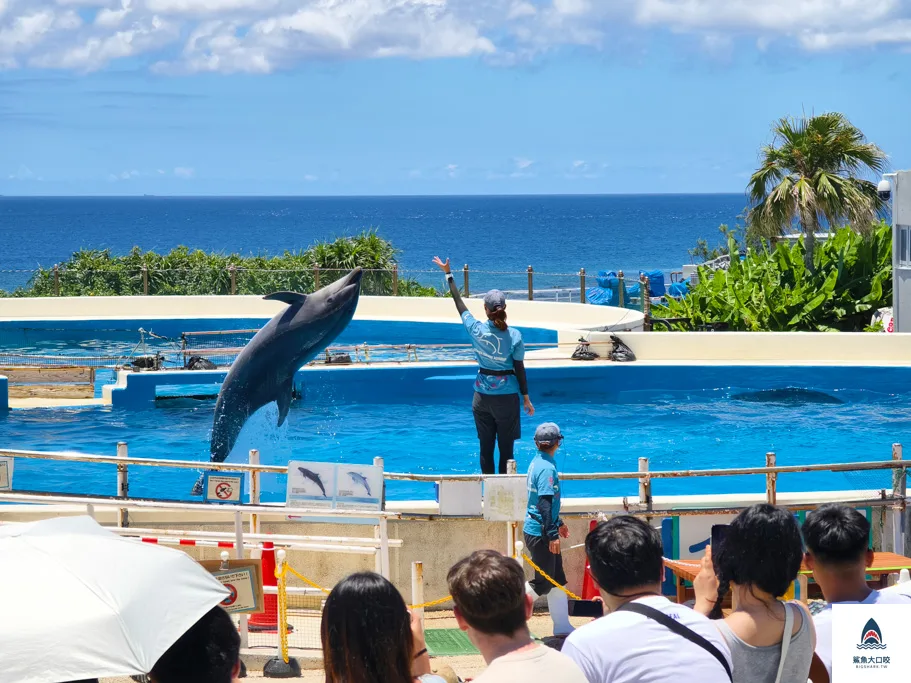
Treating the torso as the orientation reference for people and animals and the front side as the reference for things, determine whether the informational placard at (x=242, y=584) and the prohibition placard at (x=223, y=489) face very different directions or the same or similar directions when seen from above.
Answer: same or similar directions

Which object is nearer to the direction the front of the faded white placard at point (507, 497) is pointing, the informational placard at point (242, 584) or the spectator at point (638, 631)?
the spectator

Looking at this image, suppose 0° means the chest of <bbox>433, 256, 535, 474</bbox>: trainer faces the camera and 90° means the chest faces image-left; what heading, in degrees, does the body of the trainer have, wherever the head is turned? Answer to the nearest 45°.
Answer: approximately 180°

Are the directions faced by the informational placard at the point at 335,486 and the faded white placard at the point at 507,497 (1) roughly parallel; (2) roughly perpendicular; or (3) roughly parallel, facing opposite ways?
roughly parallel

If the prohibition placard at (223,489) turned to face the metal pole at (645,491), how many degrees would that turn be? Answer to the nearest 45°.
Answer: approximately 90° to its left

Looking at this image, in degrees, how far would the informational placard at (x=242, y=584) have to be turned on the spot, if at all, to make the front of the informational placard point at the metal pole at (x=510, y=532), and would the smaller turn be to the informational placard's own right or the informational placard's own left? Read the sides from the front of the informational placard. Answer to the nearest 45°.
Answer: approximately 135° to the informational placard's own left

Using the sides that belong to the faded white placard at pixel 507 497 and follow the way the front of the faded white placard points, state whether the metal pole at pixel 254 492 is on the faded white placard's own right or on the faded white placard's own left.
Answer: on the faded white placard's own right

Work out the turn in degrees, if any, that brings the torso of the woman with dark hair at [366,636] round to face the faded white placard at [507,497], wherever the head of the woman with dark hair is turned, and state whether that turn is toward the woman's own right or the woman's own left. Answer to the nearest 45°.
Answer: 0° — they already face it

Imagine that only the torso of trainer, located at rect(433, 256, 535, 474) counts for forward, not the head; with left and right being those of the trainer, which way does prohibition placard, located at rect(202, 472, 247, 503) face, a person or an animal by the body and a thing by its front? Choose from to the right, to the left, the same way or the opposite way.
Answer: the opposite way

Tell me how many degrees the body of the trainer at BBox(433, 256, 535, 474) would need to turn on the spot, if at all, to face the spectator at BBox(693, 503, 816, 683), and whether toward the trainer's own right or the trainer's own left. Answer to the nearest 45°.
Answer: approximately 180°

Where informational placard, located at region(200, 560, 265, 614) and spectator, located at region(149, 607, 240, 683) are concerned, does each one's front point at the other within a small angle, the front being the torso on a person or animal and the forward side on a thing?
yes

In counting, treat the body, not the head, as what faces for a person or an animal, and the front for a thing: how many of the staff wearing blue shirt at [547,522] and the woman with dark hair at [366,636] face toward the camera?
0

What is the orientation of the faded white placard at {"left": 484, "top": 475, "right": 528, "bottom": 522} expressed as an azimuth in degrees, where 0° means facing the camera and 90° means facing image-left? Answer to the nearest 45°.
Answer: approximately 0°

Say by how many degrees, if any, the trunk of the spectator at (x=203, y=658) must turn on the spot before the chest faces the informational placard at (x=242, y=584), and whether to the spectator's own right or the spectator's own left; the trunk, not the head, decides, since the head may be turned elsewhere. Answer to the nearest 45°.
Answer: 0° — they already face it

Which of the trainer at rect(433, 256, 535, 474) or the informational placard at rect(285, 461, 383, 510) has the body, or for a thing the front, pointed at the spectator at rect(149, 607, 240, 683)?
the informational placard

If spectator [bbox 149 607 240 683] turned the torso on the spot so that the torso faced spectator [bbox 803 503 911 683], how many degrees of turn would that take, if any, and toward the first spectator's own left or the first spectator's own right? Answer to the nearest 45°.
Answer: approximately 90° to the first spectator's own right

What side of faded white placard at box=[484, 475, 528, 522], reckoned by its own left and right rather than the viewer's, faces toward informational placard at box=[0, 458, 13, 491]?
right
